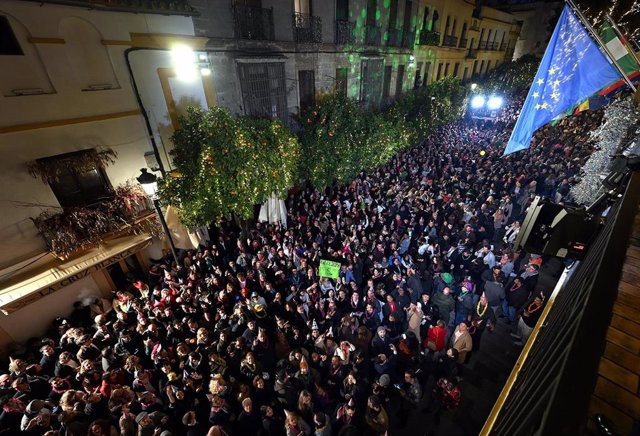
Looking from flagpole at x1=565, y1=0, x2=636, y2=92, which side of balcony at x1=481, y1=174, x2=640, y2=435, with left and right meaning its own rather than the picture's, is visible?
right

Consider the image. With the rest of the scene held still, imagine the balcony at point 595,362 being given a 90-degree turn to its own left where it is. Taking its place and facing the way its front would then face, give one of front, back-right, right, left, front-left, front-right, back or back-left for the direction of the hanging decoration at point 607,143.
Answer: back

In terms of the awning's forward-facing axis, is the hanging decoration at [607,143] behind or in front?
in front

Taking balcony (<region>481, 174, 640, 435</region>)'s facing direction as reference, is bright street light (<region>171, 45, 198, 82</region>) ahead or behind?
ahead

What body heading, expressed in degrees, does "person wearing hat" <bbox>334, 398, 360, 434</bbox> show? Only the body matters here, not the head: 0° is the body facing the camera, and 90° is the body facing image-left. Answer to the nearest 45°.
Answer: approximately 315°

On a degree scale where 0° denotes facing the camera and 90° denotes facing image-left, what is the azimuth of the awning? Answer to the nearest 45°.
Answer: approximately 315°

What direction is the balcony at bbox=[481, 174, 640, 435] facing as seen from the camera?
to the viewer's left

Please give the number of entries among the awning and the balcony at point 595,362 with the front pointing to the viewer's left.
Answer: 1

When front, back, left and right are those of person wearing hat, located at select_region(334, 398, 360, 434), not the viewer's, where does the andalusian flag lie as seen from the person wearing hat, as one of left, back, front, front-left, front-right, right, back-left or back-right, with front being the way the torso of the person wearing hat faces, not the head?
left

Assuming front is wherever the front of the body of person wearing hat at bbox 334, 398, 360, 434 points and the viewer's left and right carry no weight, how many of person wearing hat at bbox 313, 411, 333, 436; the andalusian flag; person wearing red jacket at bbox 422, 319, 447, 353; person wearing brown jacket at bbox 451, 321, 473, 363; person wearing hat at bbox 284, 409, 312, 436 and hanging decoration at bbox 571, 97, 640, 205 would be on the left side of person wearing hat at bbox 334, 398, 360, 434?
4

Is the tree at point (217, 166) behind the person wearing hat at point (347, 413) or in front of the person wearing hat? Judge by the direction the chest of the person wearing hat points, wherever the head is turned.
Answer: behind
